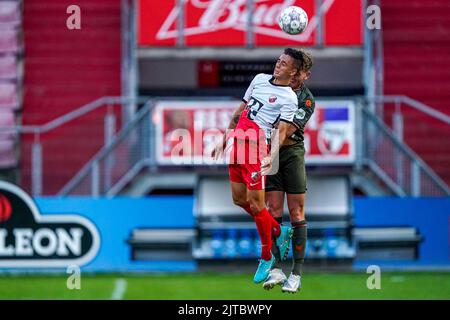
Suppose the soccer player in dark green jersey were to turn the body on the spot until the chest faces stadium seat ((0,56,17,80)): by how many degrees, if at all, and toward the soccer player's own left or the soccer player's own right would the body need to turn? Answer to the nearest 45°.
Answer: approximately 90° to the soccer player's own right

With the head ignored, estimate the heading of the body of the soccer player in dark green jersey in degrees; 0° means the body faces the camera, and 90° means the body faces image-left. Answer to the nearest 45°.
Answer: approximately 45°
